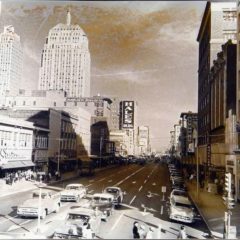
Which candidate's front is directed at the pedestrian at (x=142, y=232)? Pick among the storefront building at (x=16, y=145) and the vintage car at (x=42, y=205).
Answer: the storefront building

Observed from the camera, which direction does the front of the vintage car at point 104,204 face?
facing the viewer and to the left of the viewer

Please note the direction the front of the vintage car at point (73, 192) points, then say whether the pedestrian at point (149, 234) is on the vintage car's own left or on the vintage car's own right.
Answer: on the vintage car's own left

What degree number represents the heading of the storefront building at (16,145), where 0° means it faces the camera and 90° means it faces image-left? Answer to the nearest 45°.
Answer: approximately 315°

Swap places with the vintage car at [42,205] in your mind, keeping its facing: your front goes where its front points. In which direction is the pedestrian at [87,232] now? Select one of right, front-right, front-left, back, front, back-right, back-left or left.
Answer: left

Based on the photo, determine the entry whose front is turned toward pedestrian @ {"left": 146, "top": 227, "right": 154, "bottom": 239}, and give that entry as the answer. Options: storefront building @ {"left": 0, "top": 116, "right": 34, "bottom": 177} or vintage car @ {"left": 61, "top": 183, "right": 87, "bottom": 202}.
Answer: the storefront building

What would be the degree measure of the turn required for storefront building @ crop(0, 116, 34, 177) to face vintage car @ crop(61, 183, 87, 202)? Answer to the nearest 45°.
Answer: approximately 45° to its left
